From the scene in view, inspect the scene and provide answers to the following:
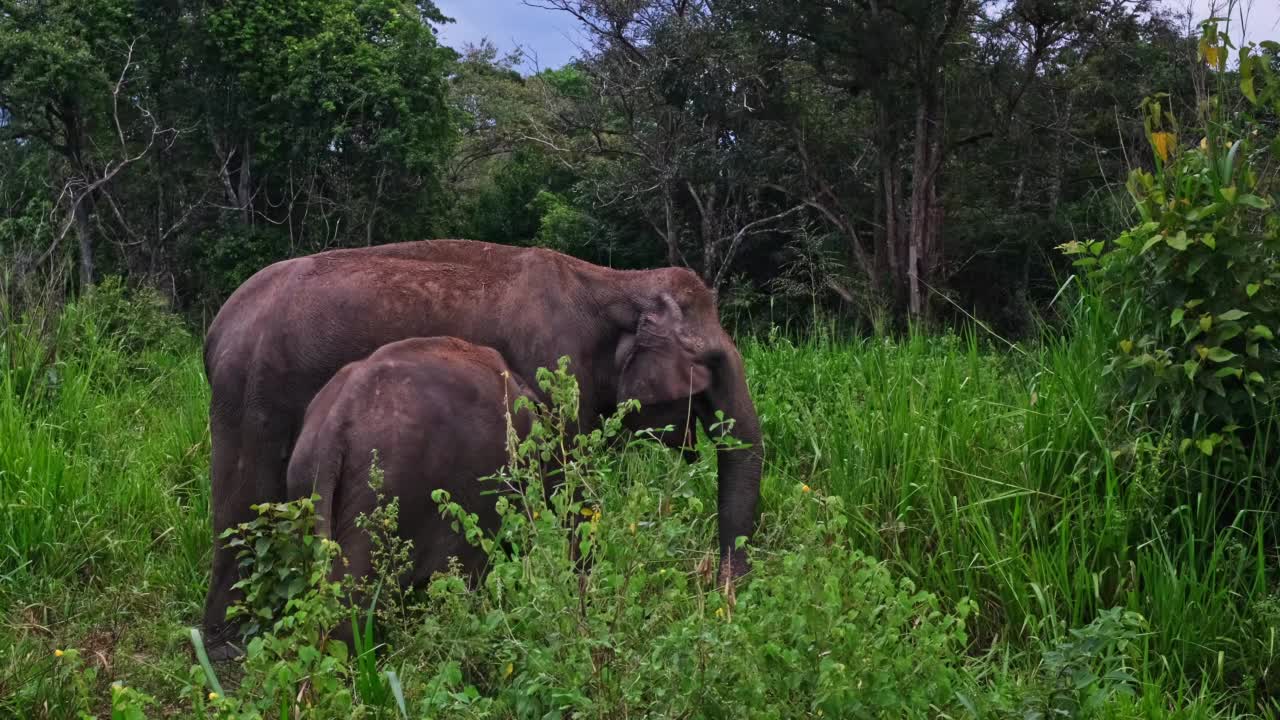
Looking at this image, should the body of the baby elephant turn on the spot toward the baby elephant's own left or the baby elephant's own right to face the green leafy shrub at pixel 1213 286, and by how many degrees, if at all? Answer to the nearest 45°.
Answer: approximately 45° to the baby elephant's own right

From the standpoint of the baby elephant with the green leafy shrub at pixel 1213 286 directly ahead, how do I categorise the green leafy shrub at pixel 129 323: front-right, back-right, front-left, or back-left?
back-left

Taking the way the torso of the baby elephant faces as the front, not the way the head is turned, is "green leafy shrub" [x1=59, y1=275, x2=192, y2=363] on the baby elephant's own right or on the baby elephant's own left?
on the baby elephant's own left

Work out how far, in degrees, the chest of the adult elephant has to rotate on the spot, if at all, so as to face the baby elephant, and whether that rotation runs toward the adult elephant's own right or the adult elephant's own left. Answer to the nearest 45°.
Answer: approximately 90° to the adult elephant's own right

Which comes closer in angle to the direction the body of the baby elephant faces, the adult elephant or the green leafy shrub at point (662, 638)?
the adult elephant

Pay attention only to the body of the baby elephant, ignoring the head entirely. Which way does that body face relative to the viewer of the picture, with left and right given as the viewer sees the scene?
facing away from the viewer and to the right of the viewer

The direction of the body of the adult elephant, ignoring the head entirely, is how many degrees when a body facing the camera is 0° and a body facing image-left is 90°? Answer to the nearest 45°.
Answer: approximately 270°
